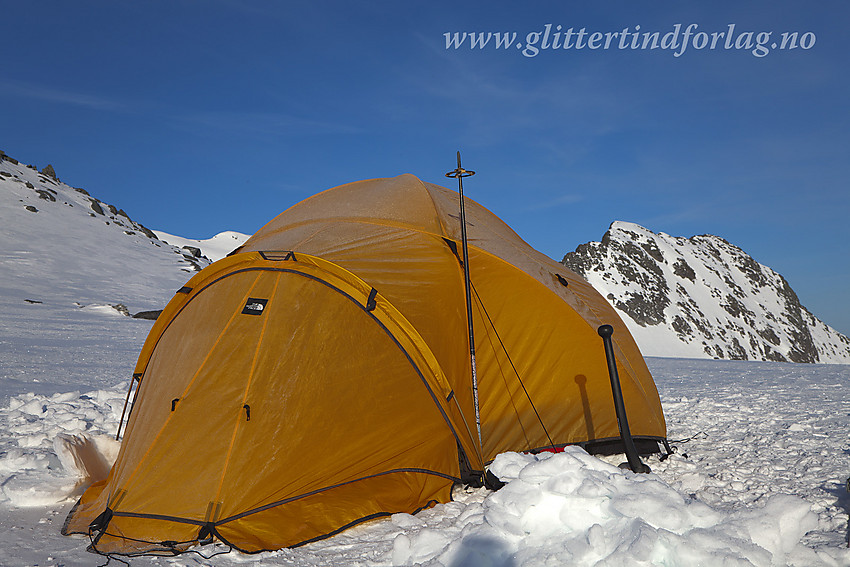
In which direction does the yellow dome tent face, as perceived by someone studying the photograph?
facing the viewer and to the left of the viewer
